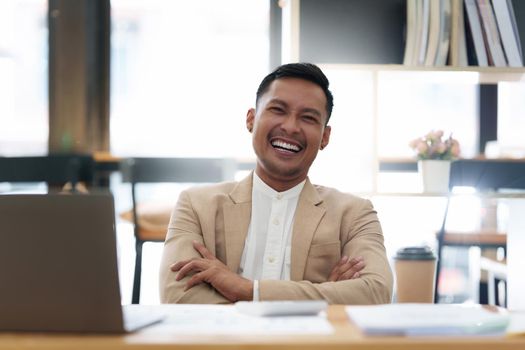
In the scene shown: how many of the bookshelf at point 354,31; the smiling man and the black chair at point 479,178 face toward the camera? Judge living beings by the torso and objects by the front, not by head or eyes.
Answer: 2

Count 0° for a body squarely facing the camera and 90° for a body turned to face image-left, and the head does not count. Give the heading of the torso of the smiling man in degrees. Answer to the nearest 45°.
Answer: approximately 0°

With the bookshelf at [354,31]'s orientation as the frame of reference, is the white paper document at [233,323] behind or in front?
in front

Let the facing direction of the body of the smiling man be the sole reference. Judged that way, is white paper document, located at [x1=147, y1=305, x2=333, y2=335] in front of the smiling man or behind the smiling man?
in front
